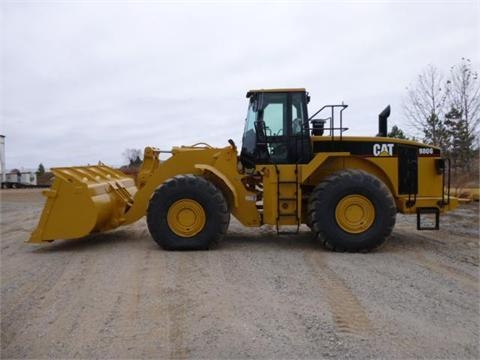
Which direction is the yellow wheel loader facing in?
to the viewer's left
